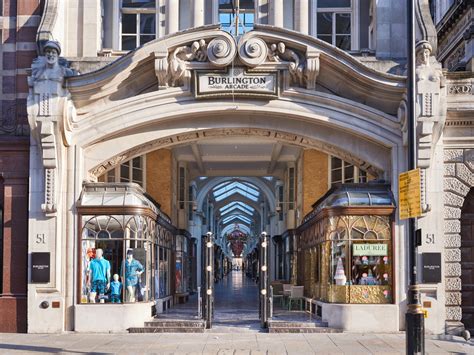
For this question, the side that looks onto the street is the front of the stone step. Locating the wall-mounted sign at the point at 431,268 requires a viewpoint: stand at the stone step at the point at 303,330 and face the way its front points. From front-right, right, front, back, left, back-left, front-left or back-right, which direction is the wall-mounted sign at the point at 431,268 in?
left

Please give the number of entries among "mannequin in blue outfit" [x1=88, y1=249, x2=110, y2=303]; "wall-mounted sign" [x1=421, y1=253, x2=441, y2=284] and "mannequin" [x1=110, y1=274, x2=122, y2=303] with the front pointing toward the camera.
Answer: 3

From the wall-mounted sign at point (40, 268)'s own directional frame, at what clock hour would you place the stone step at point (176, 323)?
The stone step is roughly at 9 o'clock from the wall-mounted sign.

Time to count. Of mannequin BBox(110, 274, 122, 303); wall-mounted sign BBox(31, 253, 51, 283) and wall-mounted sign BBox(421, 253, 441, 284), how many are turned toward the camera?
3

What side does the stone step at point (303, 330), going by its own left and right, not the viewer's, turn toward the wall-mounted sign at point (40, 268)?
right

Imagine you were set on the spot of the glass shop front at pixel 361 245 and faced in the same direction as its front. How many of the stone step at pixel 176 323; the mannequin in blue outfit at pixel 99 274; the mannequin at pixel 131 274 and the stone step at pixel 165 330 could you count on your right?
4

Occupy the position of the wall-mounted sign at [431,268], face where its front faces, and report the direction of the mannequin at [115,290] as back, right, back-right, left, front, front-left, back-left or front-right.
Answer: right

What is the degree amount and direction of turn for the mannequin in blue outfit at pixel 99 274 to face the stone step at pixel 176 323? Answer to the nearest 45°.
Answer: approximately 90° to its left
